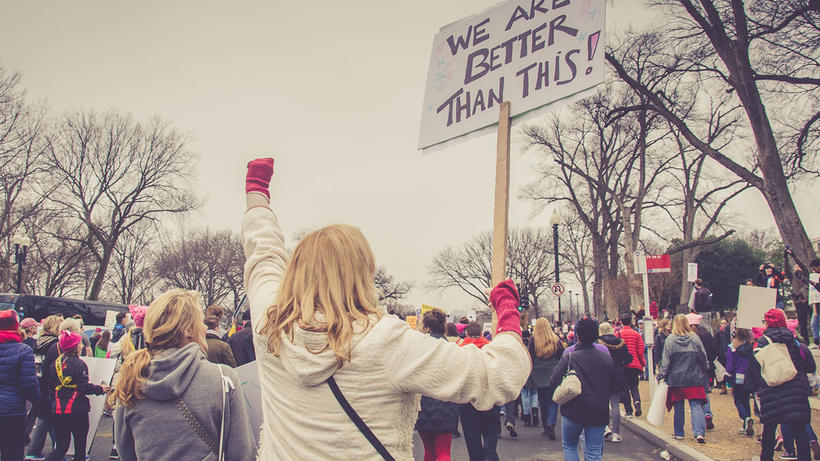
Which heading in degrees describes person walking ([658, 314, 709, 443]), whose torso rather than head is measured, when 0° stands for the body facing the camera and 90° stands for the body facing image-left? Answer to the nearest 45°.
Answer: approximately 180°

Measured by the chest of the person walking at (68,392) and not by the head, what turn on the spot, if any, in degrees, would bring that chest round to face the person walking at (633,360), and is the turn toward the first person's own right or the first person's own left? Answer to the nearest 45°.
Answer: approximately 45° to the first person's own right

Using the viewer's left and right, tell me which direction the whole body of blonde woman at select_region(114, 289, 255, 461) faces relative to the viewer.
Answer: facing away from the viewer and to the right of the viewer

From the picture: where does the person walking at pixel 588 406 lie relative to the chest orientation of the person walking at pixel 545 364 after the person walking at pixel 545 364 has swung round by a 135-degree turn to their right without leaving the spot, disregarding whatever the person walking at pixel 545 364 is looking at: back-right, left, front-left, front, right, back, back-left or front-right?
front-right

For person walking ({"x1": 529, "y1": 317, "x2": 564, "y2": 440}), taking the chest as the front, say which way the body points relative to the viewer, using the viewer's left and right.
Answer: facing away from the viewer

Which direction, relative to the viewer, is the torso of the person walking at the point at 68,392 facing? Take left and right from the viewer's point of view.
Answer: facing away from the viewer and to the right of the viewer

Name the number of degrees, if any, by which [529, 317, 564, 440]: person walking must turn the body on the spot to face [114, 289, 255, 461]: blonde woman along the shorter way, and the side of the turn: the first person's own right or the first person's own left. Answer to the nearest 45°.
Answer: approximately 180°

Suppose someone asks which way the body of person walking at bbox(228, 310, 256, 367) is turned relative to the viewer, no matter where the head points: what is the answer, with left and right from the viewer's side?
facing away from the viewer
